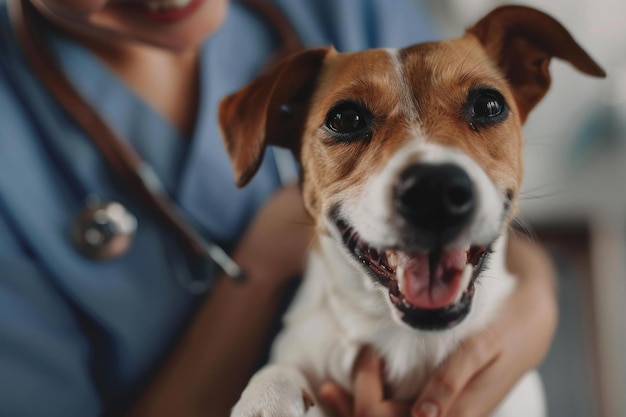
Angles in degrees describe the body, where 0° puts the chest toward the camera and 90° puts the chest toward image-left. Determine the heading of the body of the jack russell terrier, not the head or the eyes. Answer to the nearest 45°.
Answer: approximately 0°

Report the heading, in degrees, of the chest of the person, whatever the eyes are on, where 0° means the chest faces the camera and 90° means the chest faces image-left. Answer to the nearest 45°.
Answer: approximately 315°
